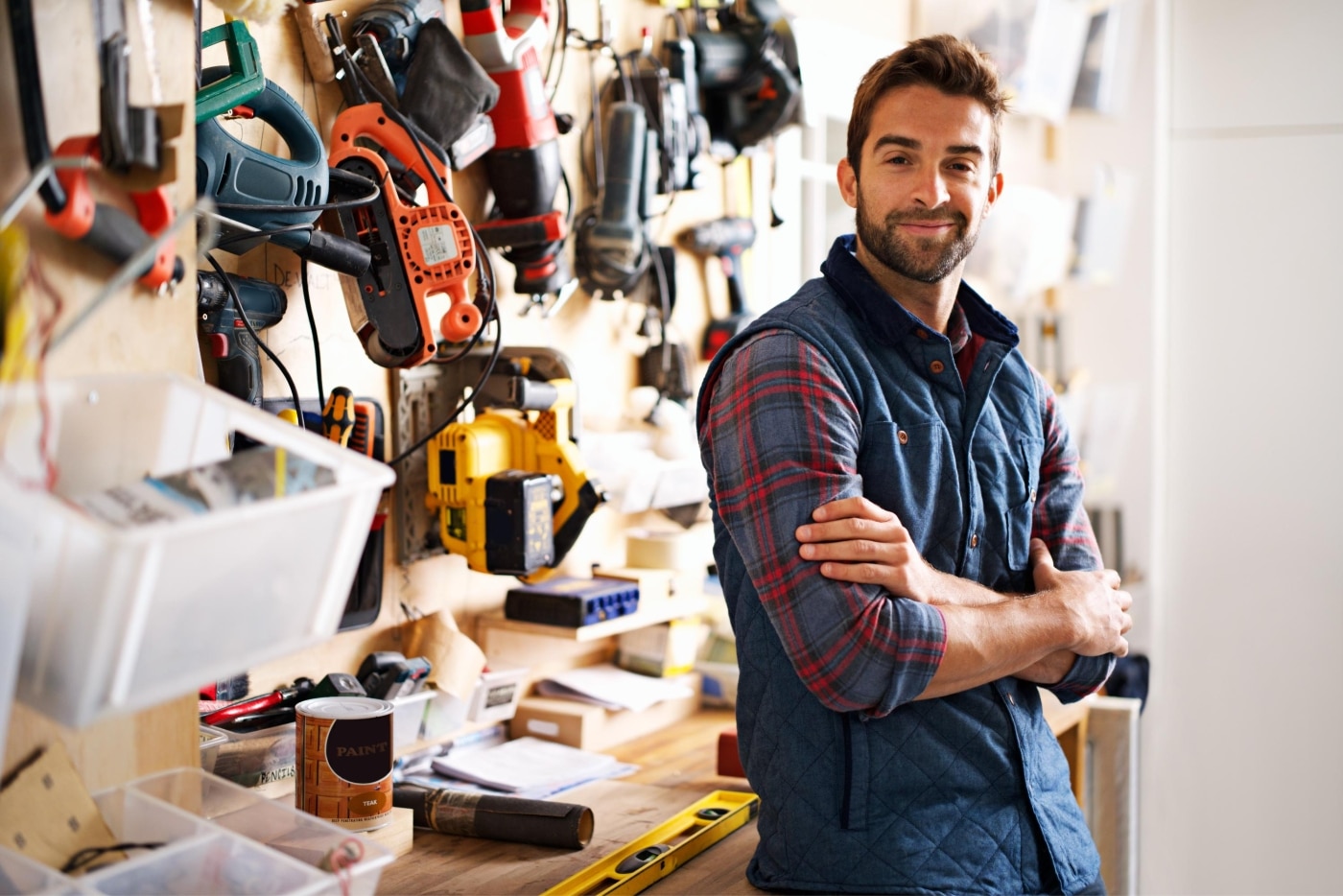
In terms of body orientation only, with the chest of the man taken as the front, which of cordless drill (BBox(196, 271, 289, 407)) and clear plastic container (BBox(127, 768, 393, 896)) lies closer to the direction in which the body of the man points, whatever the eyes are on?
the clear plastic container

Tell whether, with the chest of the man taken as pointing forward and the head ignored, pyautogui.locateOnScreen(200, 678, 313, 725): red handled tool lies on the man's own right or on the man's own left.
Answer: on the man's own right

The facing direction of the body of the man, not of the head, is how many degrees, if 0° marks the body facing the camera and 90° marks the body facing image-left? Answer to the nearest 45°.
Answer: approximately 315°

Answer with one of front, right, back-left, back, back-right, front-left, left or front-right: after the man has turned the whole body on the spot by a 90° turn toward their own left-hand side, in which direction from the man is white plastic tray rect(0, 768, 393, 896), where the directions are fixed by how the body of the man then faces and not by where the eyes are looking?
back

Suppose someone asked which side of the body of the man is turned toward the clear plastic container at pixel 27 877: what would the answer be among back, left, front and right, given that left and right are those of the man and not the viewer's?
right

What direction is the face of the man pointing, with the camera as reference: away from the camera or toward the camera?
toward the camera

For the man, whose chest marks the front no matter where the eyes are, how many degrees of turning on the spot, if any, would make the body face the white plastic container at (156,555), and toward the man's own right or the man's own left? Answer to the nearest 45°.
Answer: approximately 90° to the man's own right

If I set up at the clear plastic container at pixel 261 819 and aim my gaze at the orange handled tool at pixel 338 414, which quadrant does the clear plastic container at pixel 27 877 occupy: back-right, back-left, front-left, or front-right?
back-left

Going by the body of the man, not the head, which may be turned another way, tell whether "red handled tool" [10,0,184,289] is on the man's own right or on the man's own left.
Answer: on the man's own right
